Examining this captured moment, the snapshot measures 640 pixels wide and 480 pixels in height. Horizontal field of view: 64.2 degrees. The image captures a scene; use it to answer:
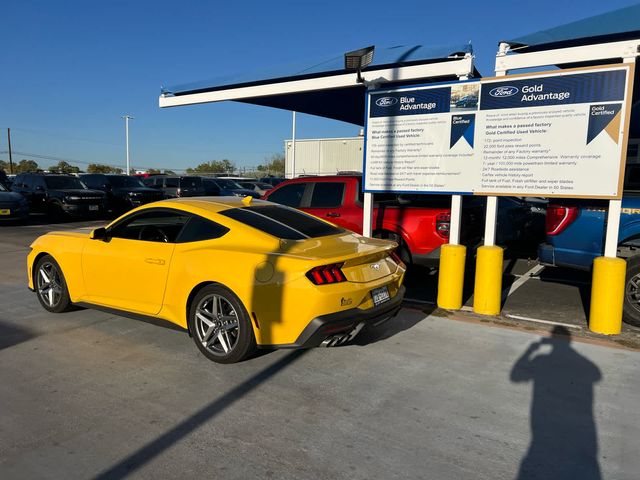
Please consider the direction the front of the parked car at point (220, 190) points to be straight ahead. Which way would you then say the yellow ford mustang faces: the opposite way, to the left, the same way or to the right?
the opposite way

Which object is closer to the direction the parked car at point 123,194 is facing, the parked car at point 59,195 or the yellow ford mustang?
the yellow ford mustang

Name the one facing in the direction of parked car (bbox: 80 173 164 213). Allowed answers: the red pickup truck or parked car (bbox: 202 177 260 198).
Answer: the red pickup truck

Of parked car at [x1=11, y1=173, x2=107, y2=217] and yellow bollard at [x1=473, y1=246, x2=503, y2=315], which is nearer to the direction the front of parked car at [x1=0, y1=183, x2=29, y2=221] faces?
the yellow bollard

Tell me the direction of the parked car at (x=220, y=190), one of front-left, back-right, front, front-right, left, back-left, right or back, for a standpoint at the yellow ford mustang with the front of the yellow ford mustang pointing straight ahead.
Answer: front-right

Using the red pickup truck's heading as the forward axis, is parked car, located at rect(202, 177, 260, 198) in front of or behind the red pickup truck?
in front

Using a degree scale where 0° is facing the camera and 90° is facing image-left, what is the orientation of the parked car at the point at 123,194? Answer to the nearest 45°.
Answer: approximately 315°

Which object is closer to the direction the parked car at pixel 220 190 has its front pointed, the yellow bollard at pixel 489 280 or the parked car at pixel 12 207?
the yellow bollard

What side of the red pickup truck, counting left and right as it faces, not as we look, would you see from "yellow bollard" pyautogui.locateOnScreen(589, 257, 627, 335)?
back

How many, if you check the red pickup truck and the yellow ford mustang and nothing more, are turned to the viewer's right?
0

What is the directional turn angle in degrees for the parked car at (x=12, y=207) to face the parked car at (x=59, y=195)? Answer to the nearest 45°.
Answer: approximately 90° to its left

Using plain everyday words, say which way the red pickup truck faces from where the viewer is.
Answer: facing away from the viewer and to the left of the viewer
